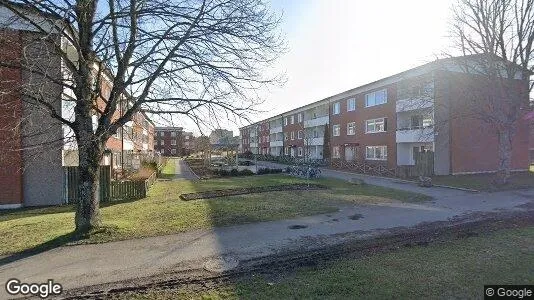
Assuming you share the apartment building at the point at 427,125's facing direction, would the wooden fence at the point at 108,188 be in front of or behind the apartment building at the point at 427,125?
in front

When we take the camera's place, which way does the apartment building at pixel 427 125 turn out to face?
facing the viewer and to the left of the viewer
